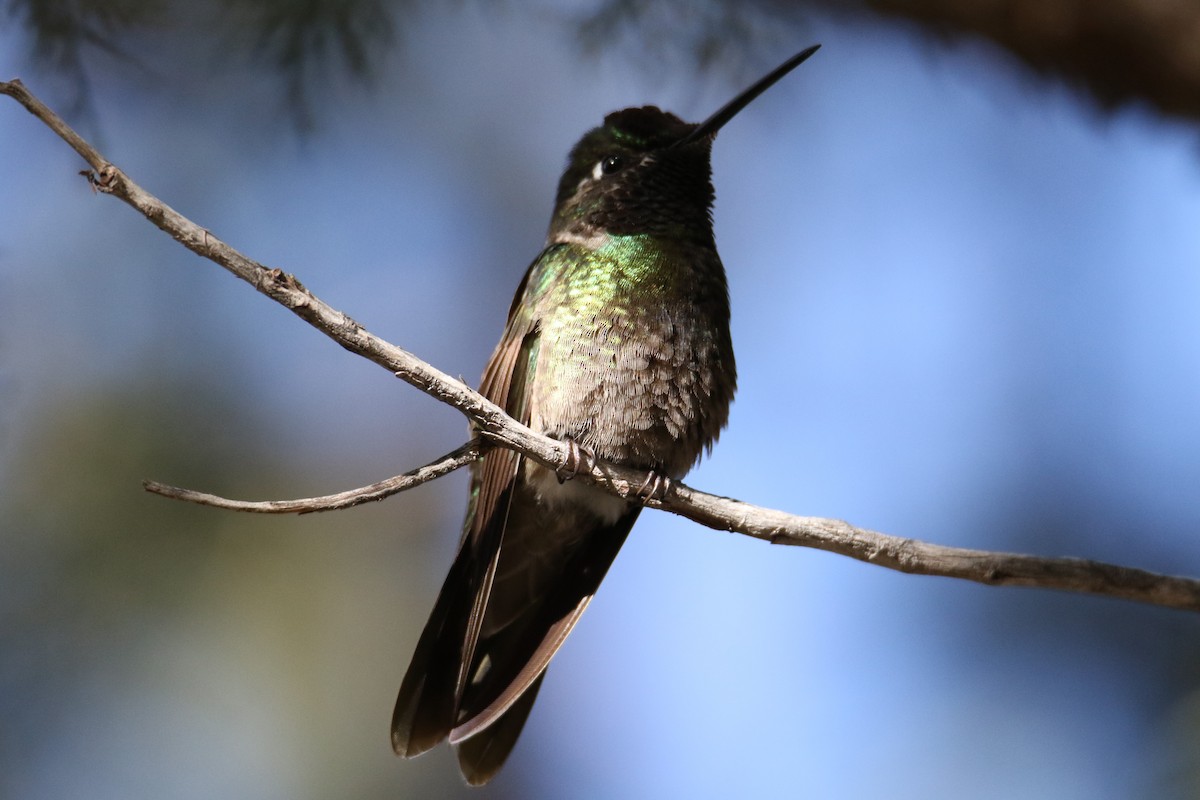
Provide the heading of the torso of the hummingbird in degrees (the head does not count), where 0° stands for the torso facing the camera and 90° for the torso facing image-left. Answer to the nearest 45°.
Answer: approximately 315°
